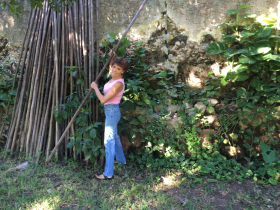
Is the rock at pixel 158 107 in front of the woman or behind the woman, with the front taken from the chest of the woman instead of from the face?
behind

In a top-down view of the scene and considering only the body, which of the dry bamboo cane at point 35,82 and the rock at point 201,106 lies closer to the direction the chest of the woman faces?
the dry bamboo cane

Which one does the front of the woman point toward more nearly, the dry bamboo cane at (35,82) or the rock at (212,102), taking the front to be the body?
the dry bamboo cane

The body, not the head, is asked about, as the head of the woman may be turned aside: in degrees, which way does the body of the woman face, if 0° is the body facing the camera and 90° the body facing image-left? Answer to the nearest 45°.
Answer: approximately 90°

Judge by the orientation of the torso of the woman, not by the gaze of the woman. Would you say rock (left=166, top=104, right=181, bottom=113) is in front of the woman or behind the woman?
behind

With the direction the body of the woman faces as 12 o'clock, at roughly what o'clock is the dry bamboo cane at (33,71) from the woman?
The dry bamboo cane is roughly at 1 o'clock from the woman.

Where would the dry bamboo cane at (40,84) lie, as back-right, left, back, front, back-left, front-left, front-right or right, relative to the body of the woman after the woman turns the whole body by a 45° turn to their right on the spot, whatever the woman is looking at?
front

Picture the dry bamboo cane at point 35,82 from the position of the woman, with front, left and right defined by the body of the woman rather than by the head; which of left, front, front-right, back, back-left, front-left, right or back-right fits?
front-right

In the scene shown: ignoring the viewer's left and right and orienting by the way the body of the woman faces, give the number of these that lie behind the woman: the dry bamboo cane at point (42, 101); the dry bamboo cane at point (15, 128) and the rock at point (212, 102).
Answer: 1

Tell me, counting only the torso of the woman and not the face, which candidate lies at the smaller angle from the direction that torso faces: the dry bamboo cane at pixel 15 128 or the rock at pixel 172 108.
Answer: the dry bamboo cane

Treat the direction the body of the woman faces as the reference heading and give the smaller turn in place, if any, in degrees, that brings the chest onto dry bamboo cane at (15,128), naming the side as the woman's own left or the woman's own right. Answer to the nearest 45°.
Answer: approximately 45° to the woman's own right
